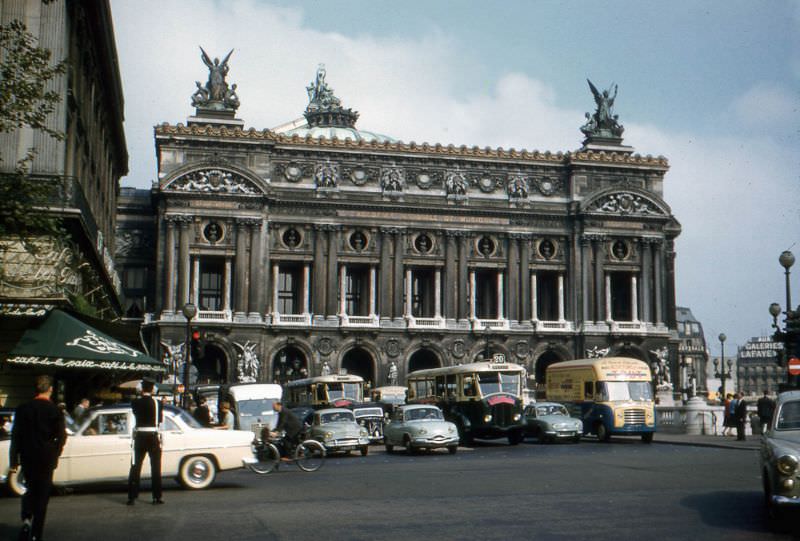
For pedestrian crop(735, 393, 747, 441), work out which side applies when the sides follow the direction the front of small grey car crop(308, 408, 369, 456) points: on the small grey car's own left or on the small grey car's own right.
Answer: on the small grey car's own left

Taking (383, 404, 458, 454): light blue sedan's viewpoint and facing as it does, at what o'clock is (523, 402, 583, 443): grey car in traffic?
The grey car in traffic is roughly at 9 o'clock from the light blue sedan.

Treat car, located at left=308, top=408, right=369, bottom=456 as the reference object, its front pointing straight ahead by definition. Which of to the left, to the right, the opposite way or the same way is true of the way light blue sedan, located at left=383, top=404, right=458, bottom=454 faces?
the same way

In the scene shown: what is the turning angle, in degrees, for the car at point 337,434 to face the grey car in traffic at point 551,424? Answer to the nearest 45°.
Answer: approximately 90° to its left

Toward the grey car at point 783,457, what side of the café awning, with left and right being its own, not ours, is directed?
front

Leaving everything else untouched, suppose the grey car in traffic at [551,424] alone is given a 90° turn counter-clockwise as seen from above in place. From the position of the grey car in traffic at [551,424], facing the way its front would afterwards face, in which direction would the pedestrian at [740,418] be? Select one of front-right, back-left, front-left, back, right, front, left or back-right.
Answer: front-right

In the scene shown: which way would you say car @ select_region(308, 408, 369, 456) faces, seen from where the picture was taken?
facing the viewer and to the right of the viewer
